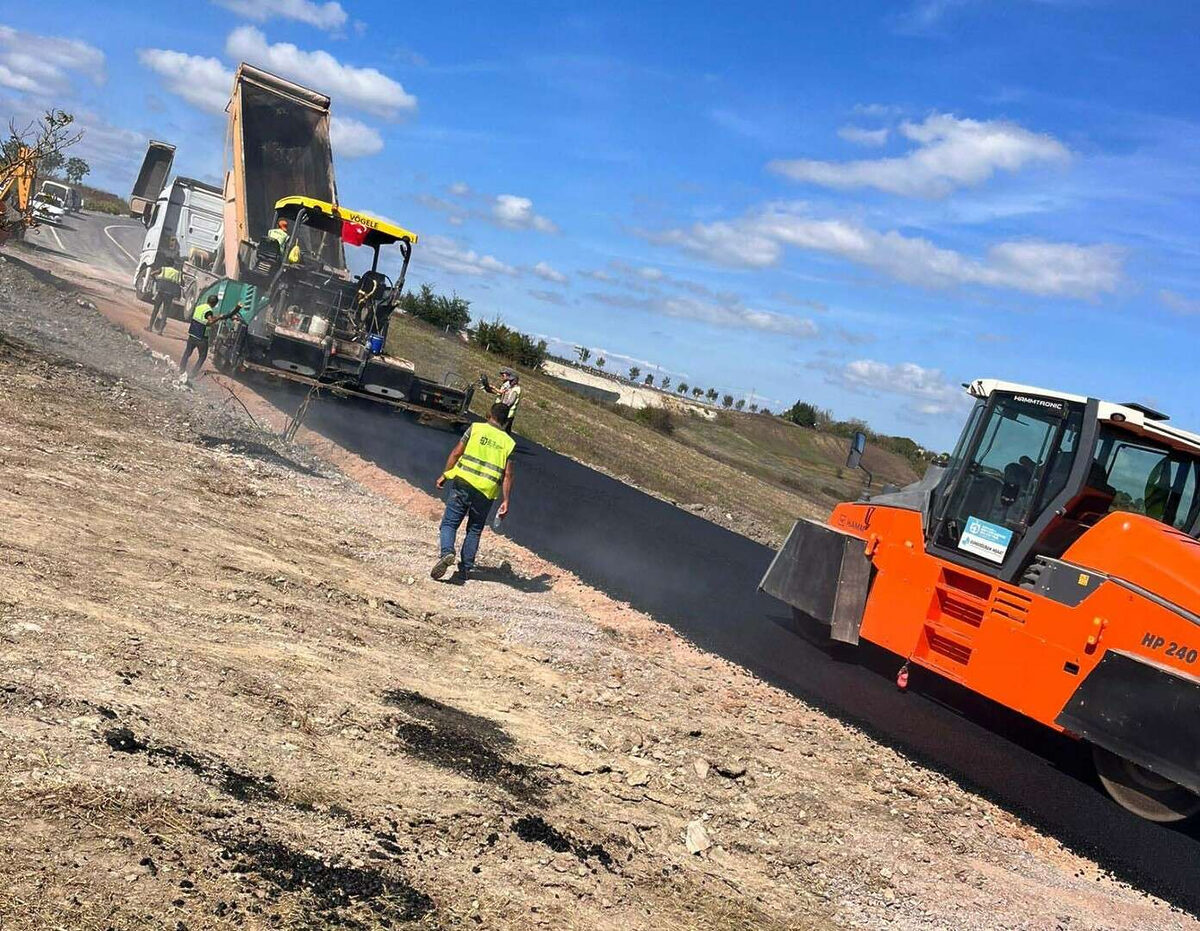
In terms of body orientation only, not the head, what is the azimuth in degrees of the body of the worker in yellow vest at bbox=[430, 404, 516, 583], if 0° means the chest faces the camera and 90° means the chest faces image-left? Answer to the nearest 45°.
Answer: approximately 180°

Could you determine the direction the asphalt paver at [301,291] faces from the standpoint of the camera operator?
facing away from the viewer and to the left of the viewer

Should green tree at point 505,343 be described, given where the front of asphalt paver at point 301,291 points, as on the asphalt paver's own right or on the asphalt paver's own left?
on the asphalt paver's own right

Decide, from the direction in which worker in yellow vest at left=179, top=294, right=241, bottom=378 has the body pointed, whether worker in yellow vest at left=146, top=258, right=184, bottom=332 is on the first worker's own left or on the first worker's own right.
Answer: on the first worker's own left

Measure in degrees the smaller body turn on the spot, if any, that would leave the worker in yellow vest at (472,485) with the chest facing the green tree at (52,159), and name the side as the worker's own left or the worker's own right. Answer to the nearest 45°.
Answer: approximately 45° to the worker's own left

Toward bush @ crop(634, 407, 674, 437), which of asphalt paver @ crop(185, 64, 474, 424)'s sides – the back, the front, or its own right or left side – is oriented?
right
